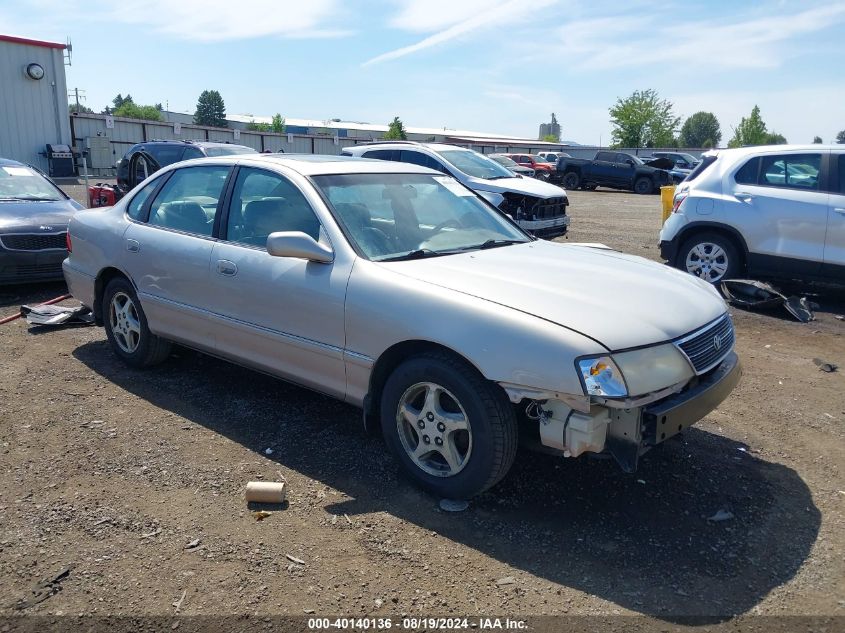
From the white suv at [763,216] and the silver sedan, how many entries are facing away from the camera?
0

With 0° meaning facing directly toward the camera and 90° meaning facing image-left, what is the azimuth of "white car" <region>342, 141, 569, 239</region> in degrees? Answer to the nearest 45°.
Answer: approximately 315°

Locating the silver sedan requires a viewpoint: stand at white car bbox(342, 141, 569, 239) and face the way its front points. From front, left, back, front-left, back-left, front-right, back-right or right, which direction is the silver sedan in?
front-right

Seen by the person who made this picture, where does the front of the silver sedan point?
facing the viewer and to the right of the viewer

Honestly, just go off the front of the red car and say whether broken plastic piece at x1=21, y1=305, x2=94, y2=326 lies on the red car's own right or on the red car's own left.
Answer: on the red car's own right

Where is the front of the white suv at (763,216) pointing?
to the viewer's right

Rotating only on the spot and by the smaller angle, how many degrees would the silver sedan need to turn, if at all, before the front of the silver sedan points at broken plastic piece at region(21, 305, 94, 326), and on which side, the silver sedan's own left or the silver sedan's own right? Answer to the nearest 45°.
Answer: approximately 180°
